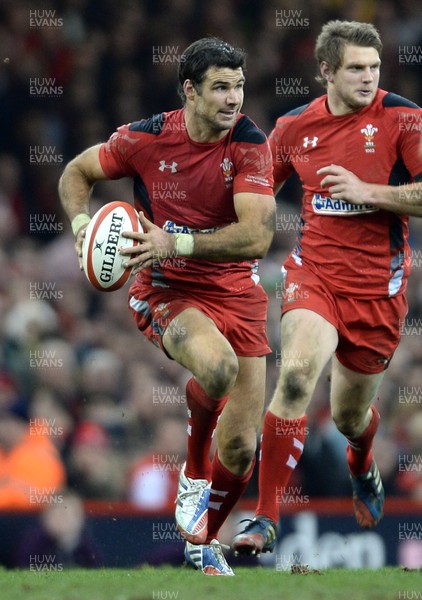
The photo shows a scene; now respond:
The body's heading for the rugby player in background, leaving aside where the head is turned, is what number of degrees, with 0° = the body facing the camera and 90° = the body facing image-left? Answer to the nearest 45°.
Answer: approximately 0°
